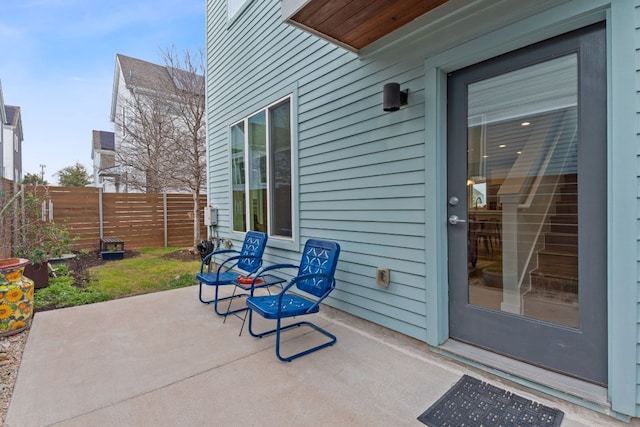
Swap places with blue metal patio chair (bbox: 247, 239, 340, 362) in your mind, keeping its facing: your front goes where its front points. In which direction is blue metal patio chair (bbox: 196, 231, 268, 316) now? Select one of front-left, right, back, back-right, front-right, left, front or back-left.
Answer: right

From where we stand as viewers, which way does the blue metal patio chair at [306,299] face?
facing the viewer and to the left of the viewer

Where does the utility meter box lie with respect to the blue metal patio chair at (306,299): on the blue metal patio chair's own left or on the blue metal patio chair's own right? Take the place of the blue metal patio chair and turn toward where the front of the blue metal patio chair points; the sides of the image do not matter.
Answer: on the blue metal patio chair's own right

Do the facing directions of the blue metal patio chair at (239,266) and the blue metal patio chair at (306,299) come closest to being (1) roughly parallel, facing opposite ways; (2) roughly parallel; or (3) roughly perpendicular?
roughly parallel

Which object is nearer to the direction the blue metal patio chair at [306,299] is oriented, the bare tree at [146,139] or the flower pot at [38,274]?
the flower pot

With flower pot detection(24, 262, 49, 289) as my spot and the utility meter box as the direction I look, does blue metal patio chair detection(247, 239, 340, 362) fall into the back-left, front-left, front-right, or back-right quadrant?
front-right

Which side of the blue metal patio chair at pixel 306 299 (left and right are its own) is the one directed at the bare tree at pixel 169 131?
right

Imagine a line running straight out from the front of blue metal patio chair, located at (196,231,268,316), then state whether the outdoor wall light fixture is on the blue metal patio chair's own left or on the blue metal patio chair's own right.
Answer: on the blue metal patio chair's own left

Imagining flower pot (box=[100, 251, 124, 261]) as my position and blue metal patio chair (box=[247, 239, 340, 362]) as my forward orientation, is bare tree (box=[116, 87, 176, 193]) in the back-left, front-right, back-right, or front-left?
back-left

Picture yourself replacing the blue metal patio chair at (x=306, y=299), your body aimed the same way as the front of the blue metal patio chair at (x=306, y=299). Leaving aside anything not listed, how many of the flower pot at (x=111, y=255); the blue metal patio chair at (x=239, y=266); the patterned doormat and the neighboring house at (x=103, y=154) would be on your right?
3

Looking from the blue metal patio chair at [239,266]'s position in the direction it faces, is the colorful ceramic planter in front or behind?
in front

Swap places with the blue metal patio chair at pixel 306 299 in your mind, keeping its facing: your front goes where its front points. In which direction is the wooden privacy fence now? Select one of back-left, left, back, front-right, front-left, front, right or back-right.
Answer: right

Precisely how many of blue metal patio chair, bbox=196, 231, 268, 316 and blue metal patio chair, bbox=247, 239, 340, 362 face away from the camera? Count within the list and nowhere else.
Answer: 0

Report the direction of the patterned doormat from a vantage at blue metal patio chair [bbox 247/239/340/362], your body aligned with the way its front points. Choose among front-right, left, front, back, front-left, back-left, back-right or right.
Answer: left

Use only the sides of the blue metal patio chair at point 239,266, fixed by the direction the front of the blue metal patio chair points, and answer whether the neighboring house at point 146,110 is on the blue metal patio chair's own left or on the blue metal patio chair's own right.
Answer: on the blue metal patio chair's own right

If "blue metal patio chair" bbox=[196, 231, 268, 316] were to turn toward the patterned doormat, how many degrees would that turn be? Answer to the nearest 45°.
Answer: approximately 90° to its left

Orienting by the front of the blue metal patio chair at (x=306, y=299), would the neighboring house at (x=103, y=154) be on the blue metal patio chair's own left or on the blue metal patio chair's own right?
on the blue metal patio chair's own right

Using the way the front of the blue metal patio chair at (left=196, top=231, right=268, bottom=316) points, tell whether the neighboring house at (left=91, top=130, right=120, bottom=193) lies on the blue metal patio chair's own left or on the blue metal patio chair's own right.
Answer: on the blue metal patio chair's own right

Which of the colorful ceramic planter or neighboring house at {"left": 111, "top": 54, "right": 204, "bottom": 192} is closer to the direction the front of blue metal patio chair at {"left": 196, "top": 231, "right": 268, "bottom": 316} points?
the colorful ceramic planter

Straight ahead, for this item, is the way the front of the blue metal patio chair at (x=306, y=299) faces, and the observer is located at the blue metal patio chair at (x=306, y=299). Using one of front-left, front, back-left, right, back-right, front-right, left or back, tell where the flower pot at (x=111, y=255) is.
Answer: right
